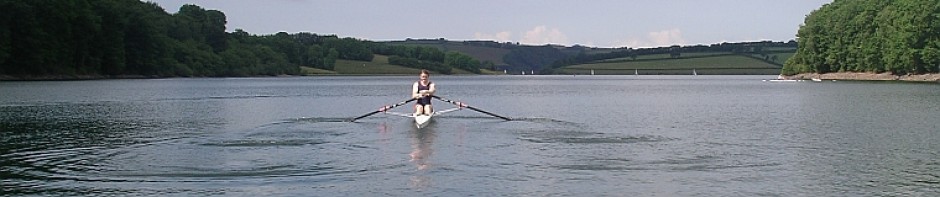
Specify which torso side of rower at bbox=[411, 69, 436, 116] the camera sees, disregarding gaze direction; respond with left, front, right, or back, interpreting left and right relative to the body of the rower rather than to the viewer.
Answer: front
